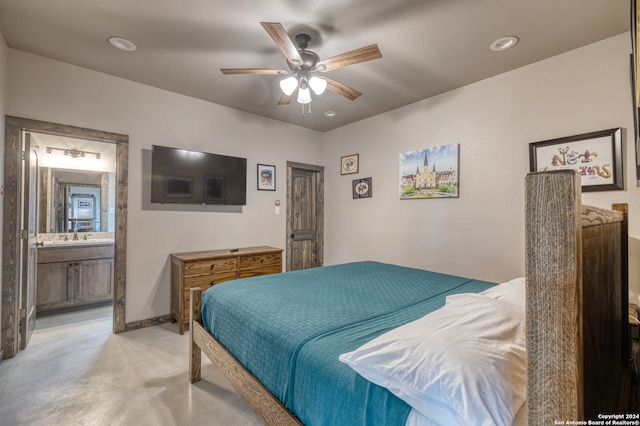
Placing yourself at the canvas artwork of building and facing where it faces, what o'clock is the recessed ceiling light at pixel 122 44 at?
The recessed ceiling light is roughly at 12 o'clock from the canvas artwork of building.

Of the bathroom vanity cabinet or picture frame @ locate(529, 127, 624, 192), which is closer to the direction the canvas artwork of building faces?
the bathroom vanity cabinet

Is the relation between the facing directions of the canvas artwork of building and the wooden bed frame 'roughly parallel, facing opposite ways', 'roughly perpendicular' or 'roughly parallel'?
roughly perpendicular

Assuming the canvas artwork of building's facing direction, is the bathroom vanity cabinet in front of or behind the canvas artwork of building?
in front

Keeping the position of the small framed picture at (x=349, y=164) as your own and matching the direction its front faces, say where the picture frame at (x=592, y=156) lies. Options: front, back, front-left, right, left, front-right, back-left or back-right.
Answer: left

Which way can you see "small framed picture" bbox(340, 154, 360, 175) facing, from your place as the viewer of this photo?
facing the viewer and to the left of the viewer

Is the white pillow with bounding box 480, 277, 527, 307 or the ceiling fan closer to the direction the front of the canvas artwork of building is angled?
the ceiling fan

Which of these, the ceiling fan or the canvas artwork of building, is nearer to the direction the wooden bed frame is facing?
the ceiling fan

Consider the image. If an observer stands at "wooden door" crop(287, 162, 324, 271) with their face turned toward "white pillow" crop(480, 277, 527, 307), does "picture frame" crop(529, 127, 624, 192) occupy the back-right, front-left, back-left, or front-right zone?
front-left

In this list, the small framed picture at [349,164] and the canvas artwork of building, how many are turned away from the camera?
0

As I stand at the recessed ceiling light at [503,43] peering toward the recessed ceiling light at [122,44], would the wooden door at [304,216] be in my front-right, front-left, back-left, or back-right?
front-right

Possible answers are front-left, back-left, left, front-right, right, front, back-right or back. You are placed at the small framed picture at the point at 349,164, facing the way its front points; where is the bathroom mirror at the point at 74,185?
front-right

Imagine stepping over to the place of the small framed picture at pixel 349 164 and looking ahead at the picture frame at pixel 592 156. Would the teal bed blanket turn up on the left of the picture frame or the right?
right

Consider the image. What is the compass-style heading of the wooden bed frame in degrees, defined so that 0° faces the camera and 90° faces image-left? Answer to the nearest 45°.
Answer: approximately 135°

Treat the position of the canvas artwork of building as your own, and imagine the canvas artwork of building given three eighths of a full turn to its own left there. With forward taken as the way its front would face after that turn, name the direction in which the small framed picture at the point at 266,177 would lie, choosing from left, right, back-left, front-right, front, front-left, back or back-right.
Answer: back

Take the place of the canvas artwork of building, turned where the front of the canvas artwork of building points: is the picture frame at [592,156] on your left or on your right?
on your left
